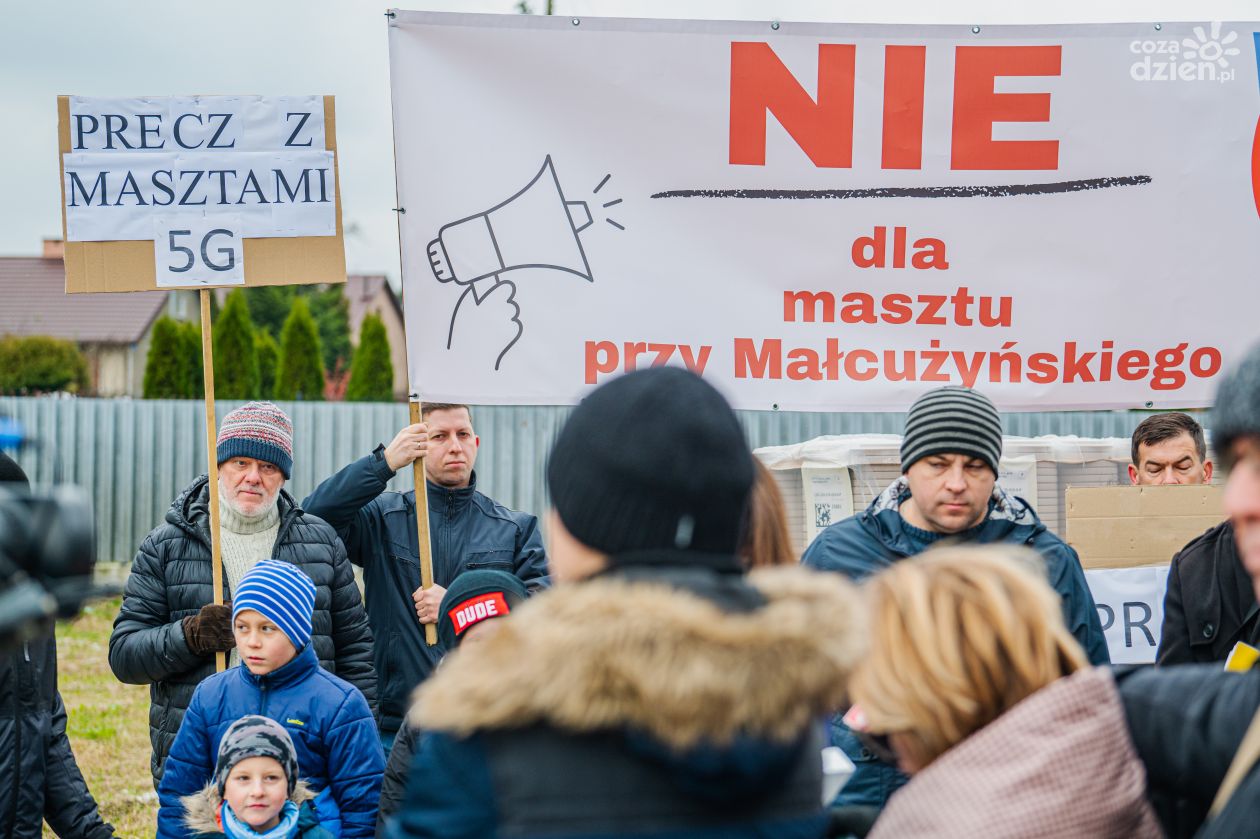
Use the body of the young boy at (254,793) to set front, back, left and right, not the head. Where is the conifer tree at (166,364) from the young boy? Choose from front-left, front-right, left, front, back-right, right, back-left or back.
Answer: back

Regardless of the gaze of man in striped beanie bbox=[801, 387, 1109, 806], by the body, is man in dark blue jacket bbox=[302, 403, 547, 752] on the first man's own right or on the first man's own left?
on the first man's own right

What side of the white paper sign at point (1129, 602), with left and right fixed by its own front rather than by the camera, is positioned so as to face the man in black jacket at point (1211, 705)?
front

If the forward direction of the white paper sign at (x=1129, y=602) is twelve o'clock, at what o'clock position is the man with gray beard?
The man with gray beard is roughly at 2 o'clock from the white paper sign.

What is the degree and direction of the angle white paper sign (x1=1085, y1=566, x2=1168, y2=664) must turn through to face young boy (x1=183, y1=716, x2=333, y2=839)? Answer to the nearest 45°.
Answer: approximately 45° to its right

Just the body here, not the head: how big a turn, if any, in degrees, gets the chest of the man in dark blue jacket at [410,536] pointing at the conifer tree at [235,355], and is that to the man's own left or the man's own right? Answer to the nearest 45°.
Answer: approximately 180°

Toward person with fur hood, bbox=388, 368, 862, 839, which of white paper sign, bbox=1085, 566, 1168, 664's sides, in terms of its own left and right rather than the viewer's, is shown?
front

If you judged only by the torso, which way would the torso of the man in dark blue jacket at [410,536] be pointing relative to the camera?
toward the camera

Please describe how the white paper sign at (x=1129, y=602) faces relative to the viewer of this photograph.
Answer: facing the viewer

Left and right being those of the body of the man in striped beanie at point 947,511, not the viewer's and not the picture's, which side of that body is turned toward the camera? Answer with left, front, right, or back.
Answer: front

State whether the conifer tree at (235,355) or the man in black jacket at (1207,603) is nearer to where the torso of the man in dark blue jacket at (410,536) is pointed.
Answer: the man in black jacket
